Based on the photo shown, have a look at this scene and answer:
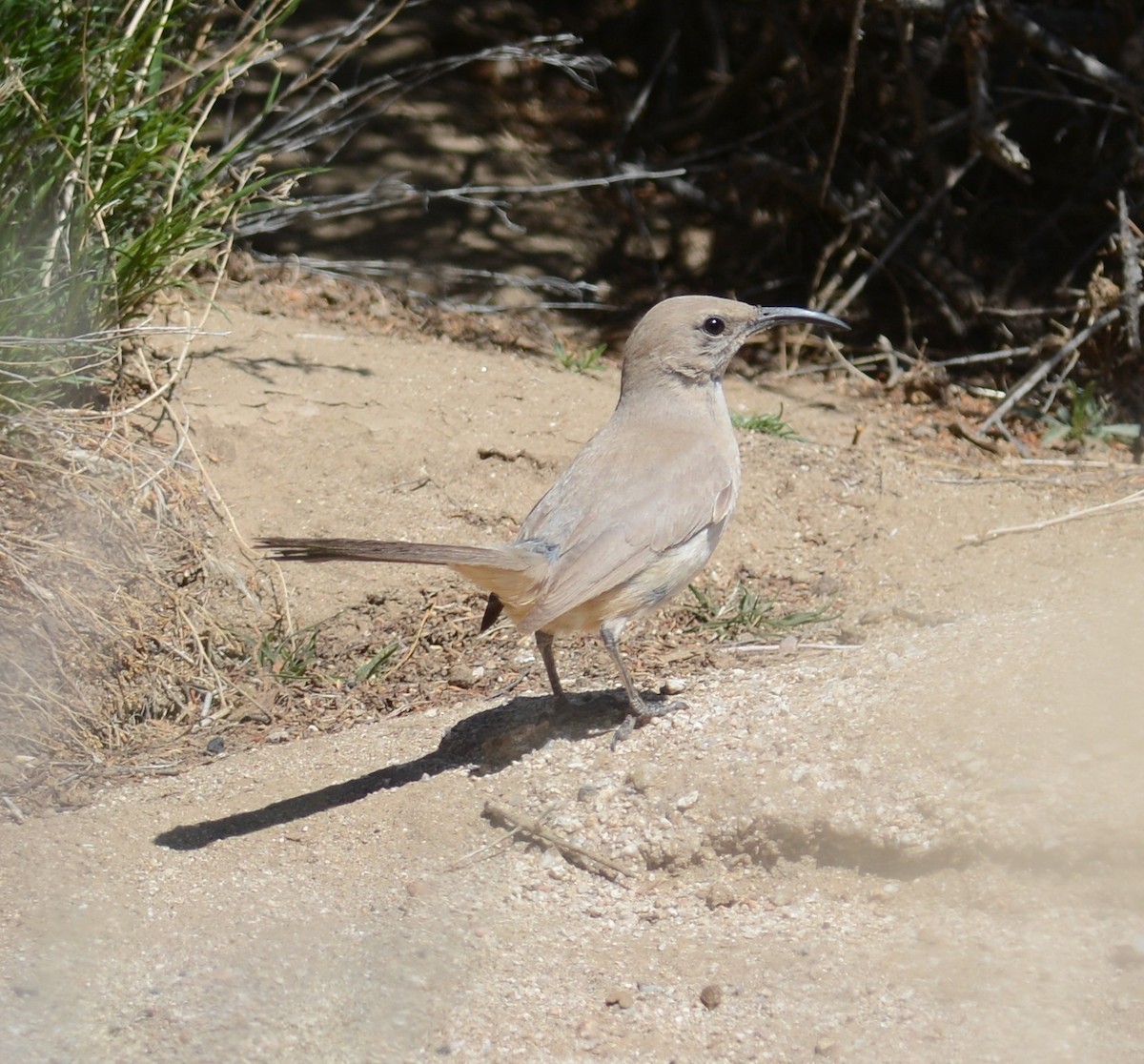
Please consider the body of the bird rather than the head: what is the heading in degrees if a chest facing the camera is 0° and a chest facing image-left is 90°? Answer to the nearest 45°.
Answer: approximately 270°

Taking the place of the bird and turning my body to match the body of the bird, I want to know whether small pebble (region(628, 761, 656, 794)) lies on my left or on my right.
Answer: on my right

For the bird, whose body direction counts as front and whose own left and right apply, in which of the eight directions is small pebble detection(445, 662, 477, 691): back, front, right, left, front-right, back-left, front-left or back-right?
back-left

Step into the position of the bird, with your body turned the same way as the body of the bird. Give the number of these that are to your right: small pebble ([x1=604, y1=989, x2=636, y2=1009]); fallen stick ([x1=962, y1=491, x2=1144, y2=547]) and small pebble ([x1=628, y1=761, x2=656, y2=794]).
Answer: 2

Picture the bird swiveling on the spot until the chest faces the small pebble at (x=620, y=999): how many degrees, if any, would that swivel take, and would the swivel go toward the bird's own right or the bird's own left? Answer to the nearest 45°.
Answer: approximately 90° to the bird's own right

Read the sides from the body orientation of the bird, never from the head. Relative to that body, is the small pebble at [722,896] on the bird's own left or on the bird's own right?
on the bird's own right

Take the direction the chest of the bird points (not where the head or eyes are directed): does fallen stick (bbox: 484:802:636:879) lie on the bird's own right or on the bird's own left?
on the bird's own right

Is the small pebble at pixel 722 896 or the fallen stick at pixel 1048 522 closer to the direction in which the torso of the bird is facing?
the fallen stick

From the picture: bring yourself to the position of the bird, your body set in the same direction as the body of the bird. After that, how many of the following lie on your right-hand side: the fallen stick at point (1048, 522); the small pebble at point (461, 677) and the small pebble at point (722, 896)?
1

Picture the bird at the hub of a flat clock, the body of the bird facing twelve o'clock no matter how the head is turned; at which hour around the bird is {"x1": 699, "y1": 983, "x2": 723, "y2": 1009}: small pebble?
The small pebble is roughly at 3 o'clock from the bird.

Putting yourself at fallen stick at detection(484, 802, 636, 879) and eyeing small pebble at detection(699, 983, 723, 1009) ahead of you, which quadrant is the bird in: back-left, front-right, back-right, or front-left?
back-left

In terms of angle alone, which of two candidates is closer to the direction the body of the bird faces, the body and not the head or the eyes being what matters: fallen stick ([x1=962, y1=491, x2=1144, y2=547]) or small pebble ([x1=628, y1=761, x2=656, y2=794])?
the fallen stick
